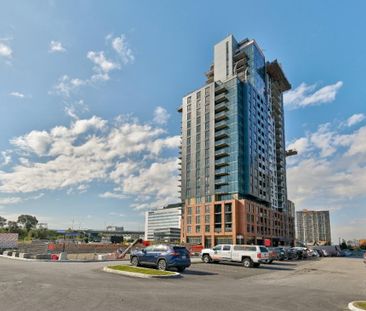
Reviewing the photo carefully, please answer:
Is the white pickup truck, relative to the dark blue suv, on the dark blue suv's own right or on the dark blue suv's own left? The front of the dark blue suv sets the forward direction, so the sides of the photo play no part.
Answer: on the dark blue suv's own right

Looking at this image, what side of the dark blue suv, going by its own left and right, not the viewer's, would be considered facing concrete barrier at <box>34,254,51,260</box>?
front

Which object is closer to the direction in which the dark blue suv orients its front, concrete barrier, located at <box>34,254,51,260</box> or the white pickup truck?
the concrete barrier

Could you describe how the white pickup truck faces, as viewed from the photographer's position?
facing away from the viewer and to the left of the viewer

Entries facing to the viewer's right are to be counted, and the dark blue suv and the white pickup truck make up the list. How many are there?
0

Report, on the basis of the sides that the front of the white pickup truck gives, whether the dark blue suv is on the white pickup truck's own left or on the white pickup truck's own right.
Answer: on the white pickup truck's own left

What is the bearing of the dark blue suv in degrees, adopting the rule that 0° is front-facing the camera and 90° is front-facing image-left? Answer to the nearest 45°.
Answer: approximately 135°

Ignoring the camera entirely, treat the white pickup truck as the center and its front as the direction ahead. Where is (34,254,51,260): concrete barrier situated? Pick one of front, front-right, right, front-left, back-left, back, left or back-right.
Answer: front-left

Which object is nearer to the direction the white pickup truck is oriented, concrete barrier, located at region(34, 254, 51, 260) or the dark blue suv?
the concrete barrier

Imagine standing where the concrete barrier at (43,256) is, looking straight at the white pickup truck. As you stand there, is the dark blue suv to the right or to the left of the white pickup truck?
right
